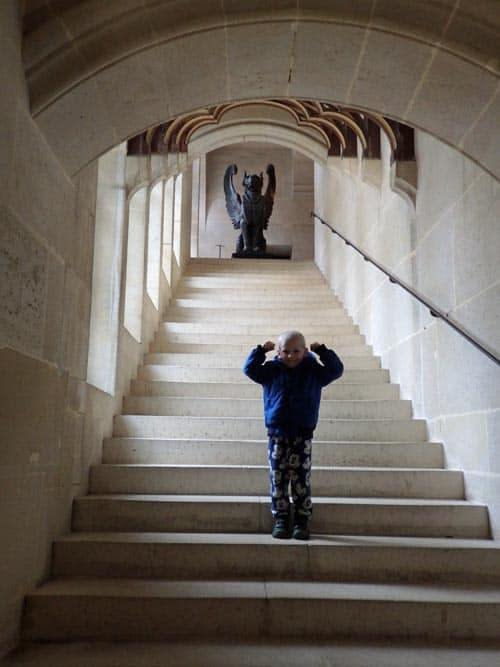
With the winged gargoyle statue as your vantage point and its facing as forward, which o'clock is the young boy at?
The young boy is roughly at 12 o'clock from the winged gargoyle statue.

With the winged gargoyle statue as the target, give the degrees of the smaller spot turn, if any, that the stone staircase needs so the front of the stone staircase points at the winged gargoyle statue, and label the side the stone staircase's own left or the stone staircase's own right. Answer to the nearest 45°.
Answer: approximately 180°

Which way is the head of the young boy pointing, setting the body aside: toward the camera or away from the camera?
toward the camera

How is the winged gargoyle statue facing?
toward the camera

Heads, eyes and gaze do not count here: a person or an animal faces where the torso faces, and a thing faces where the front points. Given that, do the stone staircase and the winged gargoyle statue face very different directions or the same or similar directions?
same or similar directions

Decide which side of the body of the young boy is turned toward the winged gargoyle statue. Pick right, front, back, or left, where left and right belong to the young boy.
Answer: back

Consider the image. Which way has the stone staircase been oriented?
toward the camera

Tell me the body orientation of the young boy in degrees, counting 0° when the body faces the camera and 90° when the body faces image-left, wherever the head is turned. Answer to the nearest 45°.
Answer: approximately 0°

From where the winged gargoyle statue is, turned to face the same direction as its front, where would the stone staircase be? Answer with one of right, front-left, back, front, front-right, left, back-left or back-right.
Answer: front
